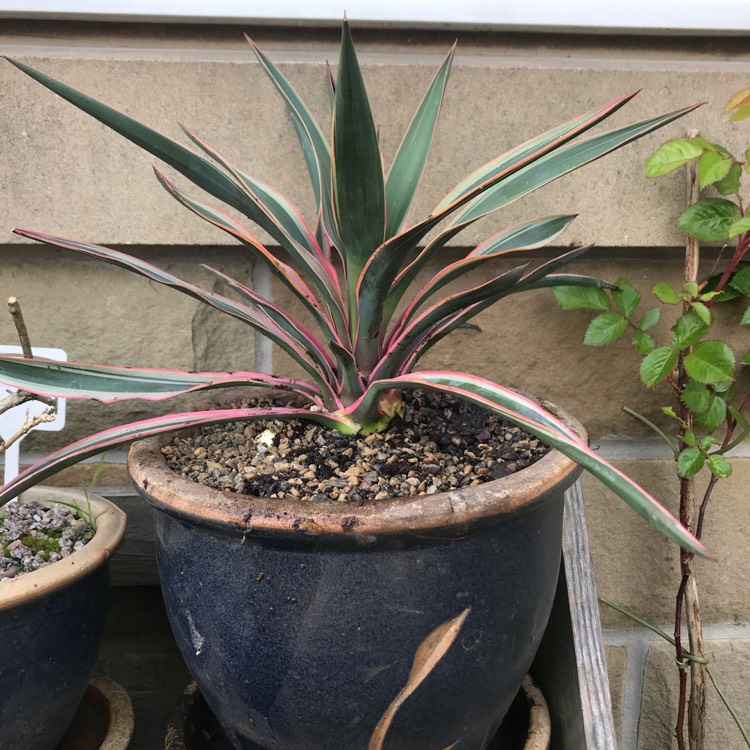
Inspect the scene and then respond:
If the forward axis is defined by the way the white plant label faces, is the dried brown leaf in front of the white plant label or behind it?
in front

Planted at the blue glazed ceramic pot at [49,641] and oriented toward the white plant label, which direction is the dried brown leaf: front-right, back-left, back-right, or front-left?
back-right

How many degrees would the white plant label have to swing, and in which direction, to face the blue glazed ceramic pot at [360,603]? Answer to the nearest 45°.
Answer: approximately 45° to its left

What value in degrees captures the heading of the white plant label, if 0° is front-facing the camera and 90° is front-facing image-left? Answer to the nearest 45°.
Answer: approximately 0°
